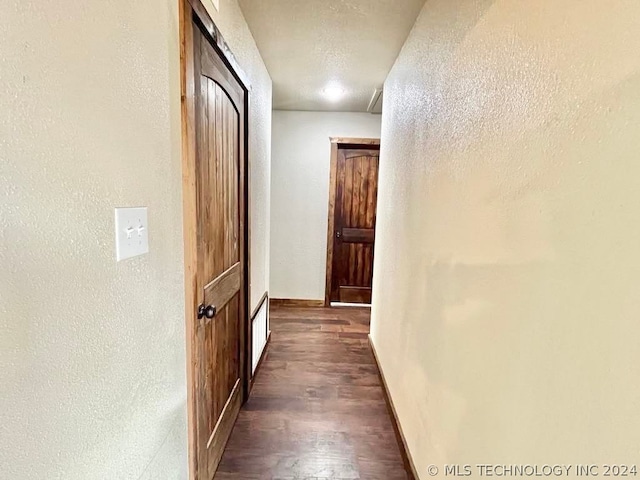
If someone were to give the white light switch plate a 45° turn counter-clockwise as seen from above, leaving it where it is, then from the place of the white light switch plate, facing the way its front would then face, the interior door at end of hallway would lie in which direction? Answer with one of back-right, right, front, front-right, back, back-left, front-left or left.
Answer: front-left

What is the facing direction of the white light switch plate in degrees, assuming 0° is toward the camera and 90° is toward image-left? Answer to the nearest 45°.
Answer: approximately 315°

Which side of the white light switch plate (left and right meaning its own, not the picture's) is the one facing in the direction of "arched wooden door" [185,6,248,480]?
left
